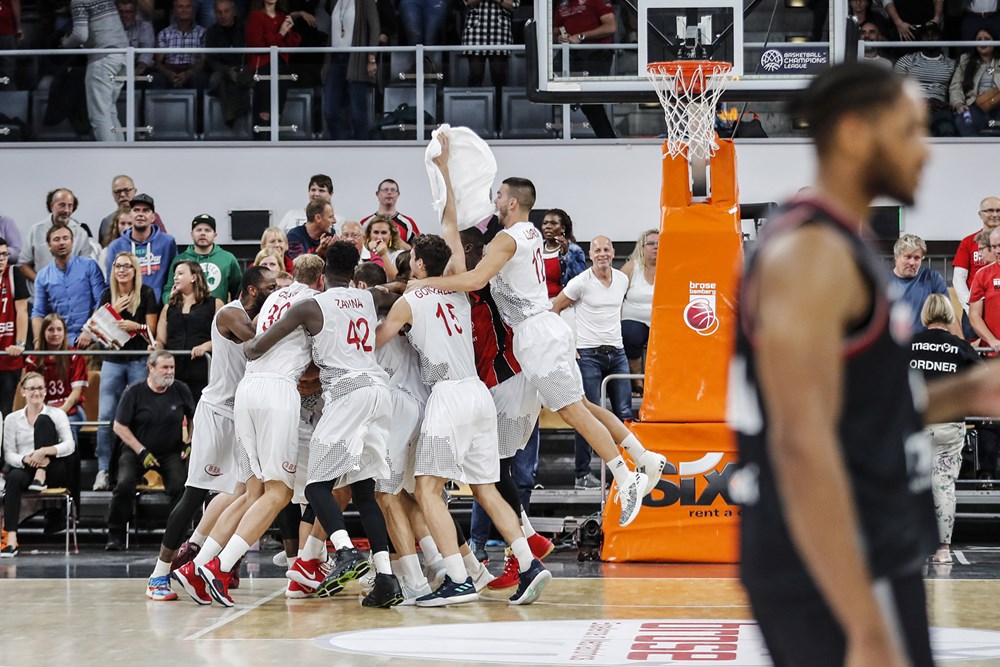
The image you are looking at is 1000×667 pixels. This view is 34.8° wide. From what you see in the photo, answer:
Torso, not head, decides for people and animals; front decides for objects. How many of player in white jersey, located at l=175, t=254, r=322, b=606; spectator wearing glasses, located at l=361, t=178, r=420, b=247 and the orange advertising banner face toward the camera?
2

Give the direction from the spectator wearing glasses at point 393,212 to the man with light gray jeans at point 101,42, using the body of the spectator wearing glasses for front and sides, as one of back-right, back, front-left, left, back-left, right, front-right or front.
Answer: back-right

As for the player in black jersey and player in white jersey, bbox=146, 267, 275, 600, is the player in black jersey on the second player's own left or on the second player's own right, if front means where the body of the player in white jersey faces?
on the second player's own right

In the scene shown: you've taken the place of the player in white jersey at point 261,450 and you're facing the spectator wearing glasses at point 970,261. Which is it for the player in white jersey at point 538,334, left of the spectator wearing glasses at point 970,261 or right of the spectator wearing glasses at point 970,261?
right

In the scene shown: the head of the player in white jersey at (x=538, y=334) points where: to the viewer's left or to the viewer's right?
to the viewer's left

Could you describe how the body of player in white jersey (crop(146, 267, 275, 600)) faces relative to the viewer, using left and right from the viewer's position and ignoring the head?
facing to the right of the viewer

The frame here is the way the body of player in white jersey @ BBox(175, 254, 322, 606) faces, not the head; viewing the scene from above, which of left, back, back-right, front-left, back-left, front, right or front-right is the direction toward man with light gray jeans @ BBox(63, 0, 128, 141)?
front-left

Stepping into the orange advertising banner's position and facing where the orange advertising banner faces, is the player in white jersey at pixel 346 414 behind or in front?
in front

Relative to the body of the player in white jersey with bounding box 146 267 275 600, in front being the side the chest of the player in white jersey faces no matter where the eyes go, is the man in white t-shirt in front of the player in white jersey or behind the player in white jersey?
in front

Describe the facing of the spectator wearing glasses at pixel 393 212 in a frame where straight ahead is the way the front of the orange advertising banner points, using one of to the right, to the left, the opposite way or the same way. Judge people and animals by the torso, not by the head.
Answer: the same way

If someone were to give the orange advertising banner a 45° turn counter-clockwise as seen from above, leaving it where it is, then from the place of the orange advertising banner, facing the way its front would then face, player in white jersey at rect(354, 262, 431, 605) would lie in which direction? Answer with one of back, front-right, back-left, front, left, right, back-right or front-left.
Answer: right

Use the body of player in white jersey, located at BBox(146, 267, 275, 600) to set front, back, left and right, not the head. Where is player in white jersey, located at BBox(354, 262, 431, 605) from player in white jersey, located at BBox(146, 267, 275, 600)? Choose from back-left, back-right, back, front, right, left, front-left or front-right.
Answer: front-right

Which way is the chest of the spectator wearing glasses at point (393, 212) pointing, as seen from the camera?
toward the camera

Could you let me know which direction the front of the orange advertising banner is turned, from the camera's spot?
facing the viewer

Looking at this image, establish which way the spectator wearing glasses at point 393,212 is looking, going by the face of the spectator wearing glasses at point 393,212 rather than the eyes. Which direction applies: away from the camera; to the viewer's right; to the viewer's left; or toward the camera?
toward the camera
